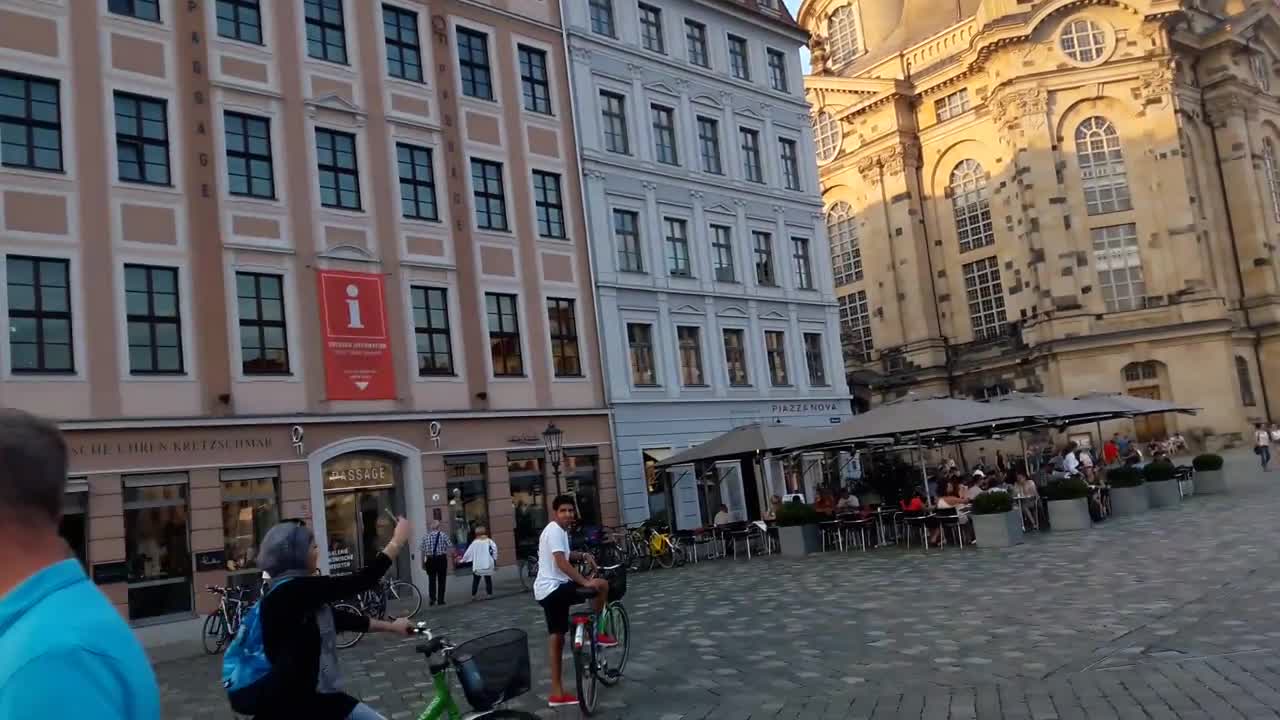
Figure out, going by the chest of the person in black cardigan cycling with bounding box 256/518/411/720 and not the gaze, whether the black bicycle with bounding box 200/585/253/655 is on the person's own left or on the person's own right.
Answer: on the person's own left

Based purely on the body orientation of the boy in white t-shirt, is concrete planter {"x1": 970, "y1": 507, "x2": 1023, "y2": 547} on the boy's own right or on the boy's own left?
on the boy's own left

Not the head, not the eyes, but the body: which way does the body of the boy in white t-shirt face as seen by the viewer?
to the viewer's right

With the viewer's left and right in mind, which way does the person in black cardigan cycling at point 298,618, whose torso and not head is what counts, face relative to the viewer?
facing to the right of the viewer

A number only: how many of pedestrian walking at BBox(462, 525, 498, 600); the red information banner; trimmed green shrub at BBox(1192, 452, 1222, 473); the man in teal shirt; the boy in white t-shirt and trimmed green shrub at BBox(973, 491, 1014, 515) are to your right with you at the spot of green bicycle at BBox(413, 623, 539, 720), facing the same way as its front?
1

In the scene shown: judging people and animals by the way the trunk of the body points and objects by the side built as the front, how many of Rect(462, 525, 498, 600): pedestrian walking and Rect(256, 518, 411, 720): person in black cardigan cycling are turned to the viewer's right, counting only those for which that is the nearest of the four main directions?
1

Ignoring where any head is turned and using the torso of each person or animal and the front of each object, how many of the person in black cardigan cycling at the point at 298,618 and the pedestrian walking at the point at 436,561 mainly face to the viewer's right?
1

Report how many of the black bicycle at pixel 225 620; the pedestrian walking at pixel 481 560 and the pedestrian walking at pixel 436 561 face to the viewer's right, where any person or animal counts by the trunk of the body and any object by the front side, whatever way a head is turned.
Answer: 0

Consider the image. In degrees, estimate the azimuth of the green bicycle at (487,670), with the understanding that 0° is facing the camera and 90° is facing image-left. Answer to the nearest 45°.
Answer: approximately 270°

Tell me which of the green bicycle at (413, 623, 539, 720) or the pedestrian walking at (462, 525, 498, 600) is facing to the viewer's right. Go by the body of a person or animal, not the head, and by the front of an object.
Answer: the green bicycle

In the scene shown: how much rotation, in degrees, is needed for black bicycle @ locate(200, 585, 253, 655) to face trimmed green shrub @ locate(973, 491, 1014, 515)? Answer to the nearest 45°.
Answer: approximately 135° to its left
